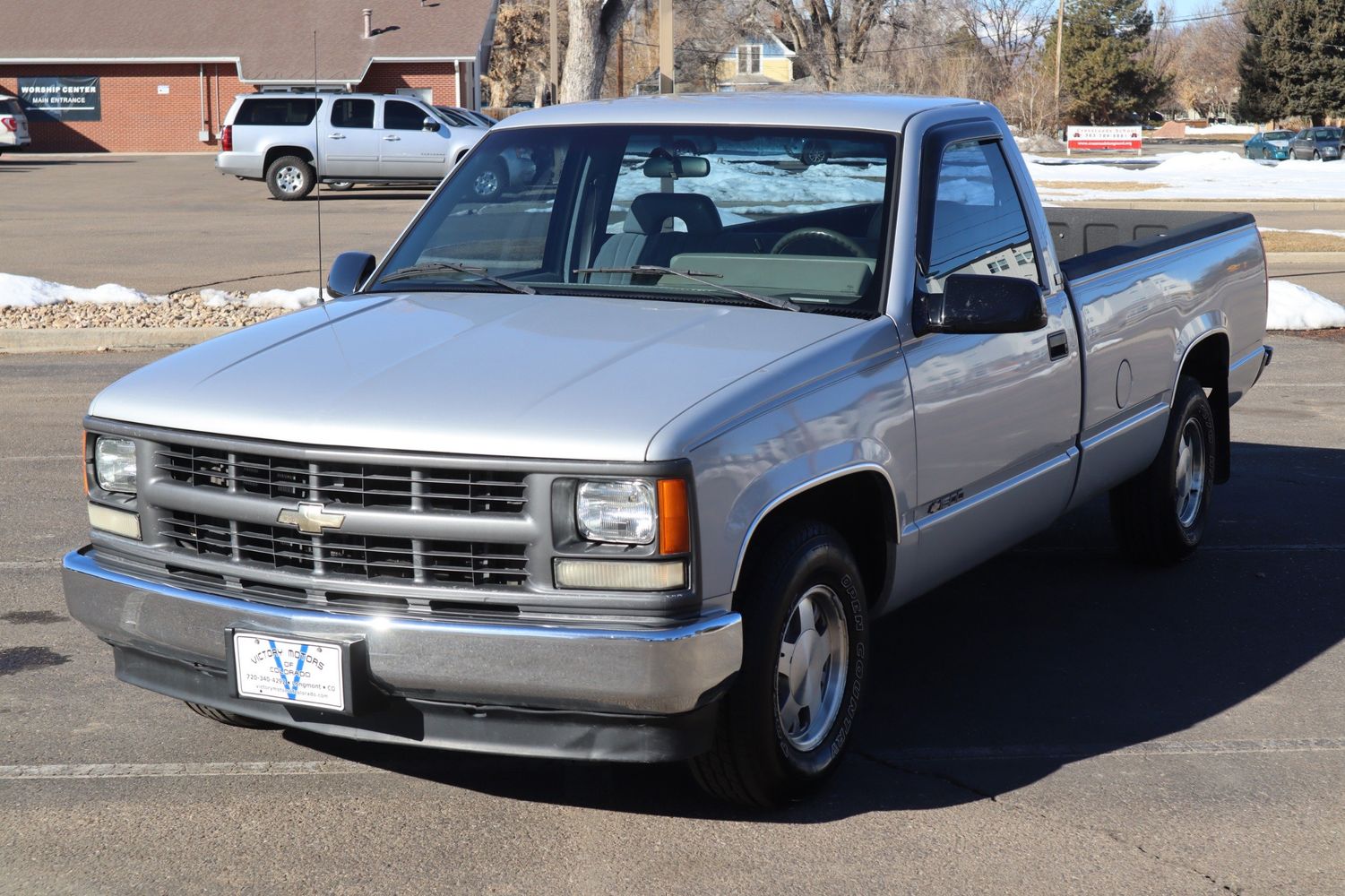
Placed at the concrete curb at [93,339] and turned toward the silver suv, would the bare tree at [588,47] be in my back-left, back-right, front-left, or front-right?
front-right

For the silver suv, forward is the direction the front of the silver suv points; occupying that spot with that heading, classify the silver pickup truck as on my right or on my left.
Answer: on my right

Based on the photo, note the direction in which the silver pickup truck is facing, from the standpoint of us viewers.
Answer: facing the viewer and to the left of the viewer

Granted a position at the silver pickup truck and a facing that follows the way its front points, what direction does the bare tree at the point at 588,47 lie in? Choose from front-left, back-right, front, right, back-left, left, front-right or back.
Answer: back-right

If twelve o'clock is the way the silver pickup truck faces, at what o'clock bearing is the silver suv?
The silver suv is roughly at 4 o'clock from the silver pickup truck.

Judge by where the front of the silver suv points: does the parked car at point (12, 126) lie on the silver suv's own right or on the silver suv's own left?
on the silver suv's own left

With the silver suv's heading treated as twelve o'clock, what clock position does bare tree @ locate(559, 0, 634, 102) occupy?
The bare tree is roughly at 10 o'clock from the silver suv.

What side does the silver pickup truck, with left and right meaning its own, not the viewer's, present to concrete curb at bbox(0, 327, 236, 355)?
right

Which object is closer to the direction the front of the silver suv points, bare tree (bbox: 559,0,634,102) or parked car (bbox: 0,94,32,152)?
the bare tree

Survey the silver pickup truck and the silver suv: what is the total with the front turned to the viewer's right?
1

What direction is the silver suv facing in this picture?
to the viewer's right

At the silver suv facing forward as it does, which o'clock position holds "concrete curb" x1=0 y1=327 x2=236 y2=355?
The concrete curb is roughly at 3 o'clock from the silver suv.

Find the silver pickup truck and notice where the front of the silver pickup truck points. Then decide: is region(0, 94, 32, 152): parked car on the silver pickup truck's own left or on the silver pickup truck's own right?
on the silver pickup truck's own right

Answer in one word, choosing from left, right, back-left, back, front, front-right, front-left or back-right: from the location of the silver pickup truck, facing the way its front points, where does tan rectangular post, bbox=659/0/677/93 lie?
back-right
